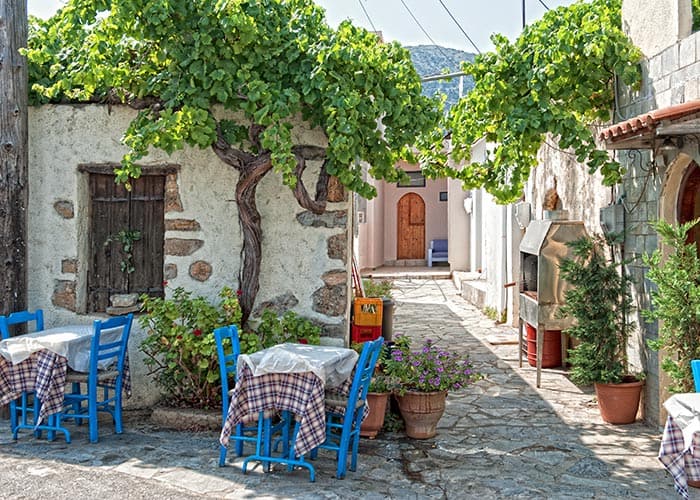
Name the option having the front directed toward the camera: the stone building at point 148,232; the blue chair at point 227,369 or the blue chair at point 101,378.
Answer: the stone building

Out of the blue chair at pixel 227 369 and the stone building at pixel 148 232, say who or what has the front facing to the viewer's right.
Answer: the blue chair

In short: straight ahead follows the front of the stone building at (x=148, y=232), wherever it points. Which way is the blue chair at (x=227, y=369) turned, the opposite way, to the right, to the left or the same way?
to the left

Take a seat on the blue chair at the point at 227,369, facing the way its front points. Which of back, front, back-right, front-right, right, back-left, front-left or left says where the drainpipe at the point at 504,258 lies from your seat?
front-left

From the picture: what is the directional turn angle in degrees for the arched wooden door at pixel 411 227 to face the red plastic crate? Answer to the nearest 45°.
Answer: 0° — it already faces it

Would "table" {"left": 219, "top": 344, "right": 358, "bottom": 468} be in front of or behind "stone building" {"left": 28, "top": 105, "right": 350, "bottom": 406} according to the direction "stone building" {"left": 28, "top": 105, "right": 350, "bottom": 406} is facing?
in front

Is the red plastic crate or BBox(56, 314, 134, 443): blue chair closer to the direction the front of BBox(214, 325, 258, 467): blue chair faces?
the red plastic crate

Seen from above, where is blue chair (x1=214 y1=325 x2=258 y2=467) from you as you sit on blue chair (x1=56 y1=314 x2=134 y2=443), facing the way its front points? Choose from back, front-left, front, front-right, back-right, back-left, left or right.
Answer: back

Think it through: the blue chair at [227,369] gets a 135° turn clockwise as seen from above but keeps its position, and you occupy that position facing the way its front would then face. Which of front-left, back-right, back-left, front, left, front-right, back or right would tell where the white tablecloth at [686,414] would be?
left

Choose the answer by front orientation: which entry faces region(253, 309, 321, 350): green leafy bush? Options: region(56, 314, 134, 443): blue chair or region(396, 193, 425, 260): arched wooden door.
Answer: the arched wooden door

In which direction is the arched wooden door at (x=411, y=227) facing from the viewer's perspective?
toward the camera

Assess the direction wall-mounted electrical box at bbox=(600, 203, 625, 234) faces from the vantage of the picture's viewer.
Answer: facing the viewer and to the left of the viewer

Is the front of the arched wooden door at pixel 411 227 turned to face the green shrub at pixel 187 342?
yes

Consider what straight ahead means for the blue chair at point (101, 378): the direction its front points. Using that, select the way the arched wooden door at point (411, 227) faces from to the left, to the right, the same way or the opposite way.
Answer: to the left

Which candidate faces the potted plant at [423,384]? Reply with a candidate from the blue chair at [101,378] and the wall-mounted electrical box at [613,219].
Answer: the wall-mounted electrical box

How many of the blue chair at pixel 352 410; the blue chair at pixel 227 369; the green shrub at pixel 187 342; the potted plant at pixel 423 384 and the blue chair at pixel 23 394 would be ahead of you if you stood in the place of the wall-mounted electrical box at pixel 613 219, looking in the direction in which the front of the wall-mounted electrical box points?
5

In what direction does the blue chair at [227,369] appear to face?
to the viewer's right

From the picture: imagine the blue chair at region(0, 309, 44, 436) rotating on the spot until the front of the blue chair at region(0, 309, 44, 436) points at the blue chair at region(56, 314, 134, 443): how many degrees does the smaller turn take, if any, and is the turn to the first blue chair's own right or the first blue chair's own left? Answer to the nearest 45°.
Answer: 0° — it already faces it
